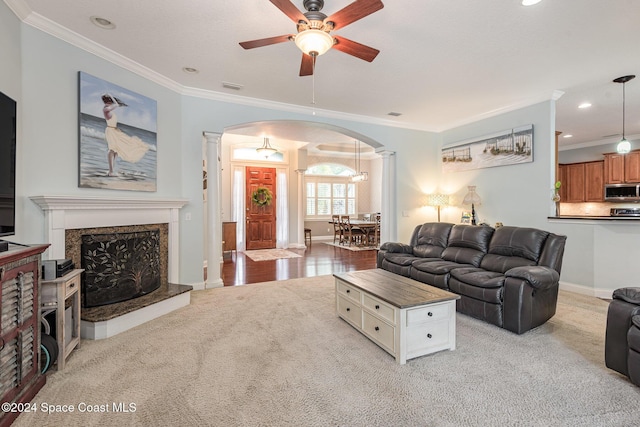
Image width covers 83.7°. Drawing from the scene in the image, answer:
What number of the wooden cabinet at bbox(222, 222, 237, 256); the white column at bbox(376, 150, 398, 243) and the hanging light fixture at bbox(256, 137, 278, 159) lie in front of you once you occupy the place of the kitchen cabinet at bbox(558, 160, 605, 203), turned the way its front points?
3

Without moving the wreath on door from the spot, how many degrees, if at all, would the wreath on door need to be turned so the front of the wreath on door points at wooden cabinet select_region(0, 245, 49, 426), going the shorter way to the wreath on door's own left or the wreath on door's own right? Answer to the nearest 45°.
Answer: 0° — it already faces it

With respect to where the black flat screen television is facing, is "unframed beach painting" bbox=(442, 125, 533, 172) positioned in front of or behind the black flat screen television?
in front

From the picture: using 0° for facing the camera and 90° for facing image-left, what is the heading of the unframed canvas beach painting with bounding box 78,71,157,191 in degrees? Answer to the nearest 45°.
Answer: approximately 315°

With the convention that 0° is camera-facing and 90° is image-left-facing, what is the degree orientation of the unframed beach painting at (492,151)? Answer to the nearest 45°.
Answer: approximately 45°

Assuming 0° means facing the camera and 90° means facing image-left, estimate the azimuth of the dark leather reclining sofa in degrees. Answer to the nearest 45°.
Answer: approximately 45°

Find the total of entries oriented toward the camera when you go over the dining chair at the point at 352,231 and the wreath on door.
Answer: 1

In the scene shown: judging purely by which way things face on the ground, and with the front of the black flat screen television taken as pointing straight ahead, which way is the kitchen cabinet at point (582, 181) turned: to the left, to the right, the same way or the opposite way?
the opposite way

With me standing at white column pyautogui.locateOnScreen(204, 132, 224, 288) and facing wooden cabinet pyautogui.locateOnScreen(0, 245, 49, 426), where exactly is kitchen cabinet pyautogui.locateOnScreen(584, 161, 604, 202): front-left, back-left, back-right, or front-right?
back-left

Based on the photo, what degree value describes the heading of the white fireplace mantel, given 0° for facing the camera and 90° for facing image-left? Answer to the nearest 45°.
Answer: approximately 315°

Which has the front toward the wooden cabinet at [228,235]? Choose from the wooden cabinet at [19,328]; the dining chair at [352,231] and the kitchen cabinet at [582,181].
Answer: the kitchen cabinet

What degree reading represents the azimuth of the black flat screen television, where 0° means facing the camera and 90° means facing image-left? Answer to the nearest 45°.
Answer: approximately 315°

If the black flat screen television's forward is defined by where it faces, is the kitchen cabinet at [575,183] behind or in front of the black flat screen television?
in front
